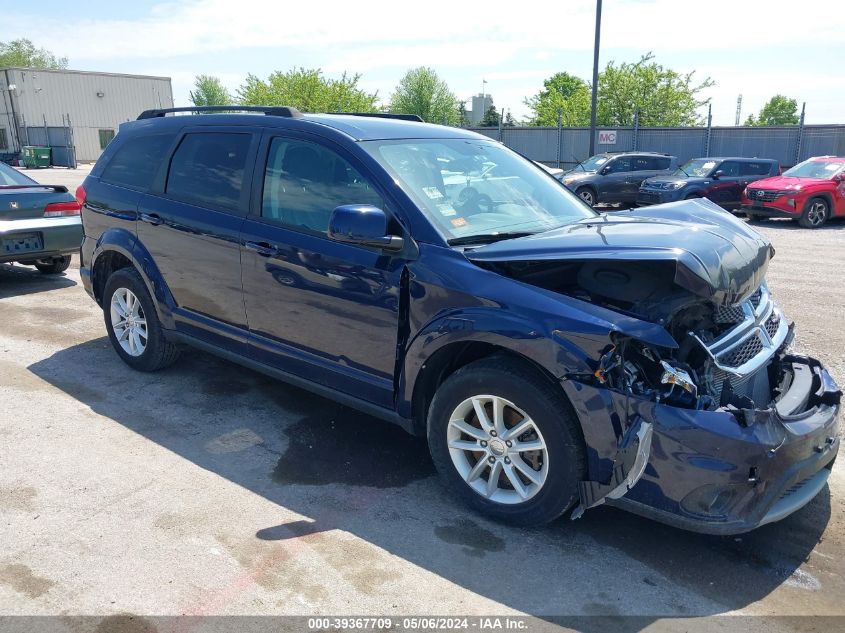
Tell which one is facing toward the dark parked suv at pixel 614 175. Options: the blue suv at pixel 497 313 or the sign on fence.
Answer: the sign on fence

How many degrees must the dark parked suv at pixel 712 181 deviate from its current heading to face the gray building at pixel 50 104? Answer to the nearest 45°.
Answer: approximately 90° to its right

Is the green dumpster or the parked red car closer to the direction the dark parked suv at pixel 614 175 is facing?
the green dumpster

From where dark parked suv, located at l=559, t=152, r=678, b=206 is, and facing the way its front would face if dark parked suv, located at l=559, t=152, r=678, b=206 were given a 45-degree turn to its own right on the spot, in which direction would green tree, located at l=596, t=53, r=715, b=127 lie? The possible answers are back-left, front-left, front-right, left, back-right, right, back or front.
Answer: right

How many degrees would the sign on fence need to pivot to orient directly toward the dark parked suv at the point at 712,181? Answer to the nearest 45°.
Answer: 0° — it already faces it

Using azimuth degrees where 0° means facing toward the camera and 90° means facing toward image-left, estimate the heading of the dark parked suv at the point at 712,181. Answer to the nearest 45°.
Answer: approximately 45°

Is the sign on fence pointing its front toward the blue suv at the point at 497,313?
yes

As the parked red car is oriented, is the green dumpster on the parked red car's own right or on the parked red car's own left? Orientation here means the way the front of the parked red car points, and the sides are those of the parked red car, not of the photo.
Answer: on the parked red car's own right

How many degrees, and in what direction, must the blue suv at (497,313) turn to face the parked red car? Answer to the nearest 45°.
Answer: approximately 90° to its left

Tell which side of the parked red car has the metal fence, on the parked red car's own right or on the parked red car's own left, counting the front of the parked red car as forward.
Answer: on the parked red car's own right

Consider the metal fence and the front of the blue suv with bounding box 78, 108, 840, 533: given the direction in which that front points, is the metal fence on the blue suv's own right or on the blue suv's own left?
on the blue suv's own left

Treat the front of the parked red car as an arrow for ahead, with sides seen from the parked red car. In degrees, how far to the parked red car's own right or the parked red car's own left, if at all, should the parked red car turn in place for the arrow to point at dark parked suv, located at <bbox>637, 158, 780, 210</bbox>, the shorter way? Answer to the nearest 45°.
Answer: approximately 90° to the parked red car's own right

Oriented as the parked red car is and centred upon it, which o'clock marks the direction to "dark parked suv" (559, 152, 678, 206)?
The dark parked suv is roughly at 2 o'clock from the parked red car.
